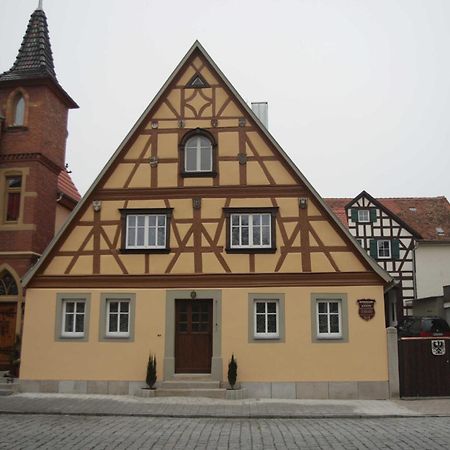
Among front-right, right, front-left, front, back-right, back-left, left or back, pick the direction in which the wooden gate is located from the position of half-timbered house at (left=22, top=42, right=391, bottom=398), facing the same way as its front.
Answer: left

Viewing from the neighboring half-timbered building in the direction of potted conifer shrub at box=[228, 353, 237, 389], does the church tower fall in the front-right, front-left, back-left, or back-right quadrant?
front-right

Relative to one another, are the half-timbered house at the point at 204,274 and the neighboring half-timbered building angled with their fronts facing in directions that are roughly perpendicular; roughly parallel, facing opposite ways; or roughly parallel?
roughly parallel

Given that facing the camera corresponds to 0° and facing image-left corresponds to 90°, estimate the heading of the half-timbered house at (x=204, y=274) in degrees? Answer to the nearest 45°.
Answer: approximately 0°

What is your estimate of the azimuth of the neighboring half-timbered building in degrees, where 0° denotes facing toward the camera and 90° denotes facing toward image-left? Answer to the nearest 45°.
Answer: approximately 0°

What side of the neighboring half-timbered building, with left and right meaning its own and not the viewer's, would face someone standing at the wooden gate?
front

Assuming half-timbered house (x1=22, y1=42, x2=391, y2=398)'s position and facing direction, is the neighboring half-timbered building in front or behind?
behind

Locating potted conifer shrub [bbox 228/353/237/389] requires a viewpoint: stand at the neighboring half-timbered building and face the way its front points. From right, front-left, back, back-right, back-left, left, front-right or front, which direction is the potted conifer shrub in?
front

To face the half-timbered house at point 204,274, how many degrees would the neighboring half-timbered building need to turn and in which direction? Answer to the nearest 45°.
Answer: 0° — it already faces it

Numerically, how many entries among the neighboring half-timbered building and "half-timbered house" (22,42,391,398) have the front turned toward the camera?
2
